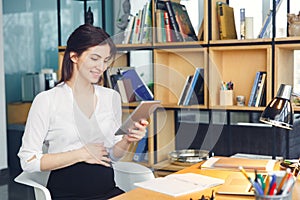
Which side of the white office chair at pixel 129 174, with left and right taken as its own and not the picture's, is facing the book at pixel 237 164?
front

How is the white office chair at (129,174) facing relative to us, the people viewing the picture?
facing the viewer and to the right of the viewer

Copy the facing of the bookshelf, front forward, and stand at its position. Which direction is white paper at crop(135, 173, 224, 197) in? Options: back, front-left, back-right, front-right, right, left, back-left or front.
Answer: front

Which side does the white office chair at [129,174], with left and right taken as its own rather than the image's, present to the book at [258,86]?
left

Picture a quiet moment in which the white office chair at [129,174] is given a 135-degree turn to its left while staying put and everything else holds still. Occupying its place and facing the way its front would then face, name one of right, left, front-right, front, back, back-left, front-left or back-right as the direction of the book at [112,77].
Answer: front

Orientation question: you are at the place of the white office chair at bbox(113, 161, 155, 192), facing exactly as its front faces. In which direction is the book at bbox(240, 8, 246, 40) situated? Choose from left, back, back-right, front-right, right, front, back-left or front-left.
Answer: left

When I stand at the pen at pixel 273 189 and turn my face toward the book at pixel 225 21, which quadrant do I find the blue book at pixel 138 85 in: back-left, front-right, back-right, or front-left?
front-left

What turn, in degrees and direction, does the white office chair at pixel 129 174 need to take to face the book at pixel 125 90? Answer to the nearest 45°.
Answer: approximately 135° to its left

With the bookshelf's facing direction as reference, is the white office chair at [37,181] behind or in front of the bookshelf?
in front

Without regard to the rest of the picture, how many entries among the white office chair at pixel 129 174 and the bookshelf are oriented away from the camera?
0

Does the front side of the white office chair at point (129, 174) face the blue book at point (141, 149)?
no

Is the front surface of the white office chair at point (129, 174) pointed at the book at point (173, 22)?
no

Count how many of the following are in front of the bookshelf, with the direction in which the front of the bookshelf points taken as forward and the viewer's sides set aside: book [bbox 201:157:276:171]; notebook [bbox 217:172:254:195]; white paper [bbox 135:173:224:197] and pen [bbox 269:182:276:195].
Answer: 4

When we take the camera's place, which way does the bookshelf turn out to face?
facing the viewer

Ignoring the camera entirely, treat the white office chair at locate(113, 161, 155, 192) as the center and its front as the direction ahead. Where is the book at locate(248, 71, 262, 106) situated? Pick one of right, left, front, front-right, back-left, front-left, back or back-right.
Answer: left

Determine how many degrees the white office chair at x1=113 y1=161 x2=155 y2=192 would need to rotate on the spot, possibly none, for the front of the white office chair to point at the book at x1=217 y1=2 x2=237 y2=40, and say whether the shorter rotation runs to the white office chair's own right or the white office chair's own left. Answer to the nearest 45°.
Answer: approximately 90° to the white office chair's own left
